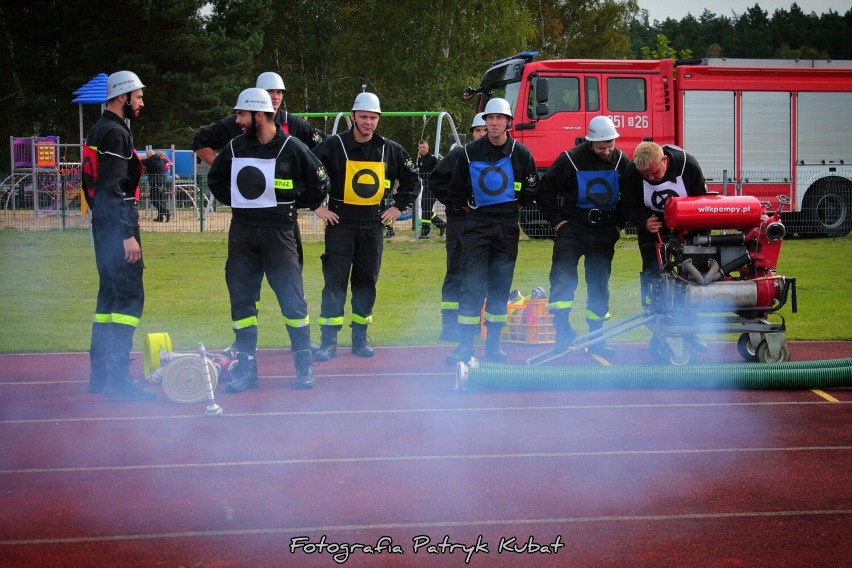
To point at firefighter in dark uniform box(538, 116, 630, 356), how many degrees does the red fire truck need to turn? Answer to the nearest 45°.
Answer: approximately 90° to its left

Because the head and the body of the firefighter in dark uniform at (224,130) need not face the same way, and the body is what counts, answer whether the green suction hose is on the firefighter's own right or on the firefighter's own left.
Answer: on the firefighter's own left

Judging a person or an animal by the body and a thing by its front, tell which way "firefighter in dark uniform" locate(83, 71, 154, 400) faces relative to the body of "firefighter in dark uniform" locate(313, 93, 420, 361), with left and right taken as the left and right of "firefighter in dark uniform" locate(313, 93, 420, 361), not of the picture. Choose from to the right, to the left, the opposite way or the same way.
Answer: to the left

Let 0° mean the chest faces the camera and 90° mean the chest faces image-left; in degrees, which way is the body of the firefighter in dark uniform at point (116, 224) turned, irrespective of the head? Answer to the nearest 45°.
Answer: approximately 270°

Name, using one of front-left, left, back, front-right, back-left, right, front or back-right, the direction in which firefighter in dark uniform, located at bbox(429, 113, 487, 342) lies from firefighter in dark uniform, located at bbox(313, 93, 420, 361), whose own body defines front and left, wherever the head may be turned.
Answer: back-left
